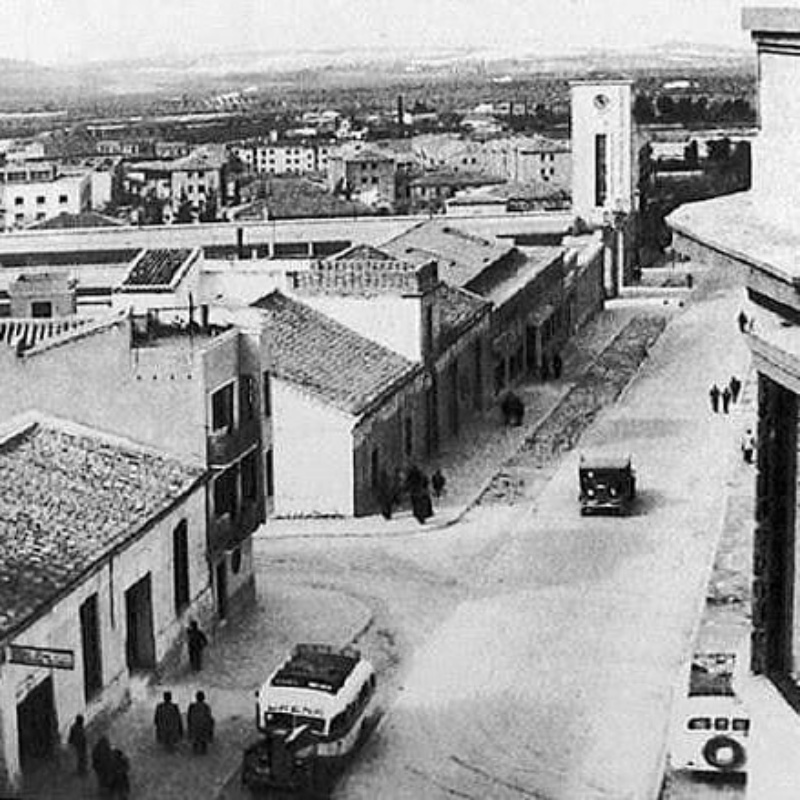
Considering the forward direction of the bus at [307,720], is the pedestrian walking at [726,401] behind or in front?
behind

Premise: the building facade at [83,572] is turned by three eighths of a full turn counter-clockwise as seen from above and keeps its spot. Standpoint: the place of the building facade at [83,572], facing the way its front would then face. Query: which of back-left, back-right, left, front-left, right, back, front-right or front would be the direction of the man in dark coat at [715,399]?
front-right

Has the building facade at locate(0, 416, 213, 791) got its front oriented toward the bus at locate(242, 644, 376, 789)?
yes

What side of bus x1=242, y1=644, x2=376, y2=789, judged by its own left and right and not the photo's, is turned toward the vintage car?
back

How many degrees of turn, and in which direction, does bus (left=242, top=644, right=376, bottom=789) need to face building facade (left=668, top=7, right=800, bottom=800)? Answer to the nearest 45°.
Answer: approximately 45° to its left

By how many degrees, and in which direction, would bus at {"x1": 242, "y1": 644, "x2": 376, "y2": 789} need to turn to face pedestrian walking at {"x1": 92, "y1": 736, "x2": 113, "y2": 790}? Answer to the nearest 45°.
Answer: approximately 45° to its right

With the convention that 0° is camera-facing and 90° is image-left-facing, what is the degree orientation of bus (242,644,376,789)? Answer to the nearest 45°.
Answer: approximately 45°

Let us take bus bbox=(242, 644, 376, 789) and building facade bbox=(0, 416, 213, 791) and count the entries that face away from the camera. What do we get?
0

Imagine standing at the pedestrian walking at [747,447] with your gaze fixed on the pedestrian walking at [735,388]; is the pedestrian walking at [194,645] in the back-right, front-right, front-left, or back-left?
back-left

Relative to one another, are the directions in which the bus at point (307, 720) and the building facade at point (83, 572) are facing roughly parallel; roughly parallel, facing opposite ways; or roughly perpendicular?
roughly perpendicular

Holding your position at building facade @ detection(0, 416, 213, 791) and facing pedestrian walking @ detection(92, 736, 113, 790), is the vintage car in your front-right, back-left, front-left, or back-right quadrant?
back-left

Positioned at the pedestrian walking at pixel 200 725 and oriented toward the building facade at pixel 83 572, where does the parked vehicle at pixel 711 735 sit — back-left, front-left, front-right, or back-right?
back-right
